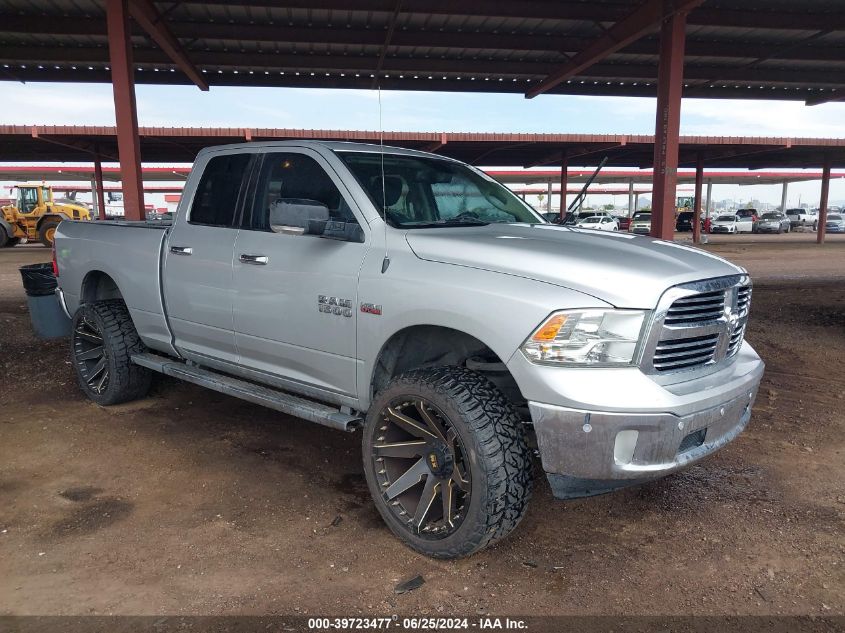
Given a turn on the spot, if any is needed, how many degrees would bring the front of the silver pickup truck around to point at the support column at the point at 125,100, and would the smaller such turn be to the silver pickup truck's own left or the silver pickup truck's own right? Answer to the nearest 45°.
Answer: approximately 180°

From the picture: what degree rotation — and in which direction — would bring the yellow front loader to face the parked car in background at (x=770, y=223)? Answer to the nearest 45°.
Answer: approximately 180°

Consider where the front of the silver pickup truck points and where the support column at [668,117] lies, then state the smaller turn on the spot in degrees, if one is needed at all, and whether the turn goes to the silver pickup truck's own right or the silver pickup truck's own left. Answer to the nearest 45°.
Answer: approximately 90° to the silver pickup truck's own left

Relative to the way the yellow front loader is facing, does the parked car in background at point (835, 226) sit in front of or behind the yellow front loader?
behind

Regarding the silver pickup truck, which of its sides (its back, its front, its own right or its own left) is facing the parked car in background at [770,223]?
left

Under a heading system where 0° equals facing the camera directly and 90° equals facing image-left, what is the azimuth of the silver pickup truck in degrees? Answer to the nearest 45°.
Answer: approximately 315°

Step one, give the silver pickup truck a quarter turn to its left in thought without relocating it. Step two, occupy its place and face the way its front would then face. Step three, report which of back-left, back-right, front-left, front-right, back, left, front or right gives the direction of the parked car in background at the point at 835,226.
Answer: front

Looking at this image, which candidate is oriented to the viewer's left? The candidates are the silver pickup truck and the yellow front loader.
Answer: the yellow front loader

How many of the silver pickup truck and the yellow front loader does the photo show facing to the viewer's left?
1

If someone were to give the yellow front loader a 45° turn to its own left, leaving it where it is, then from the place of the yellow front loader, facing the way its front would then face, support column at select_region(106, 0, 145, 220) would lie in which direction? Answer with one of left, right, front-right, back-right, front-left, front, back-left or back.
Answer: front-left

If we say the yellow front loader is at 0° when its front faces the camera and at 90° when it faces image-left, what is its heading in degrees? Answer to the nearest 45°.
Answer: approximately 90°
